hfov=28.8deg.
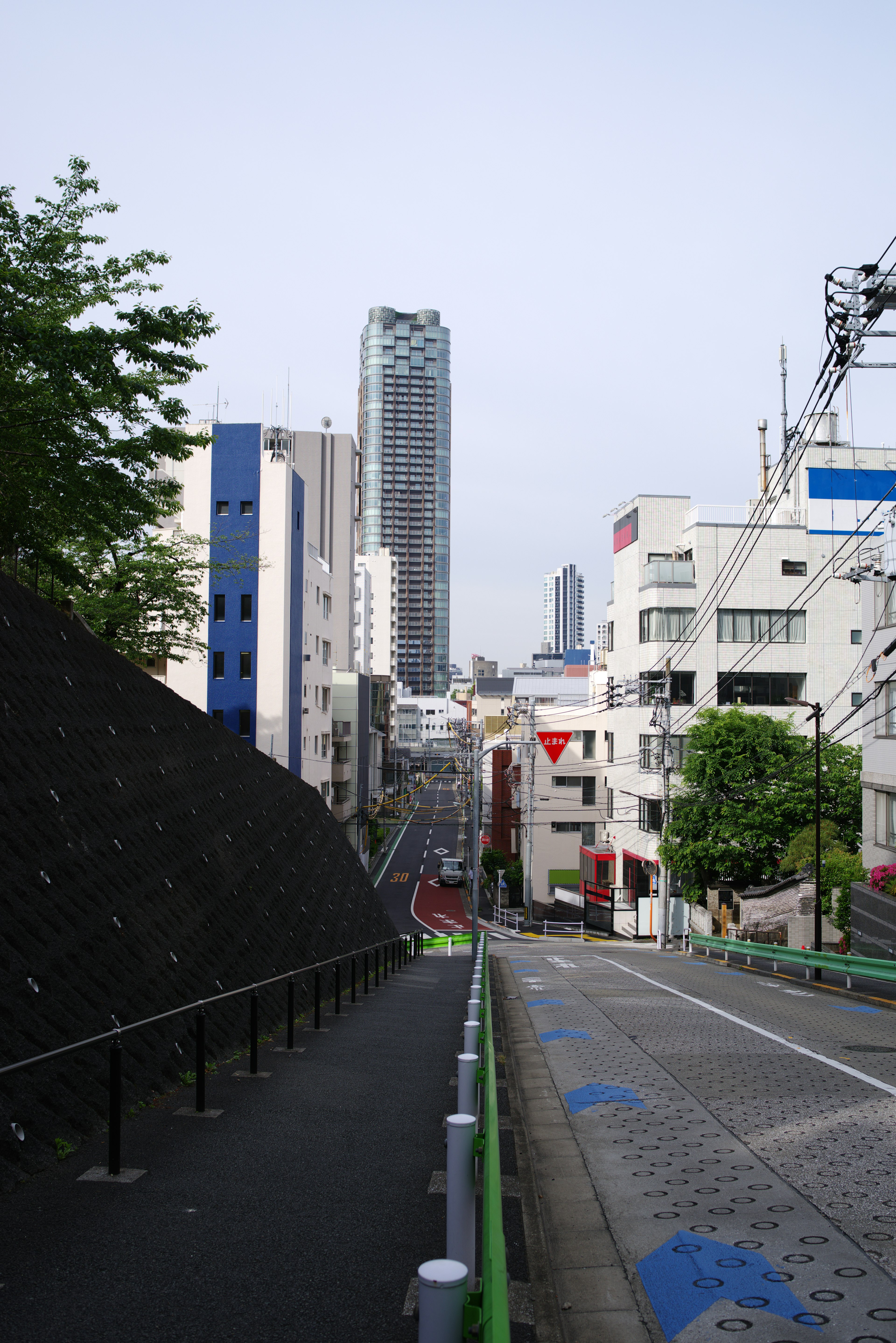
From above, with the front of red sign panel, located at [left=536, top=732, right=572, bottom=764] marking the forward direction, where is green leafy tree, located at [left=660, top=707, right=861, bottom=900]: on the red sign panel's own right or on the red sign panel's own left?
on the red sign panel's own left

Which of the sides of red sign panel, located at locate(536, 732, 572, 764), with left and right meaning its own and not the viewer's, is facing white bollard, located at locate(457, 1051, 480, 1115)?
front

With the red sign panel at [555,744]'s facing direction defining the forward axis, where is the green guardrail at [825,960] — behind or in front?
in front

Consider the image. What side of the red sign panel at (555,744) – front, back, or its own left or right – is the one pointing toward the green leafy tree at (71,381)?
front

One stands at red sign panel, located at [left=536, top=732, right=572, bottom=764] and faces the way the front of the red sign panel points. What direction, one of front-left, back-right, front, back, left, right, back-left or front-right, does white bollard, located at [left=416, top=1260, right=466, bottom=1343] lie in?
front

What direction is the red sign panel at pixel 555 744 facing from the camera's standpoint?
toward the camera

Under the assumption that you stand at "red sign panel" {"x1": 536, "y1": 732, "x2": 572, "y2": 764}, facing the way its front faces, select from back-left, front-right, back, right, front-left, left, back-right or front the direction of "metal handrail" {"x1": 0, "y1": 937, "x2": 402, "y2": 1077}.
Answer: front

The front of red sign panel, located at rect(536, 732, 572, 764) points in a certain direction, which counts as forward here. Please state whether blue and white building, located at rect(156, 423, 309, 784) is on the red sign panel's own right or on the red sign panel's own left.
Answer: on the red sign panel's own right

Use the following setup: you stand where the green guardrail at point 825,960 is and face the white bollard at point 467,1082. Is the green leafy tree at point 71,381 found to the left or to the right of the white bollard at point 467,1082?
right
